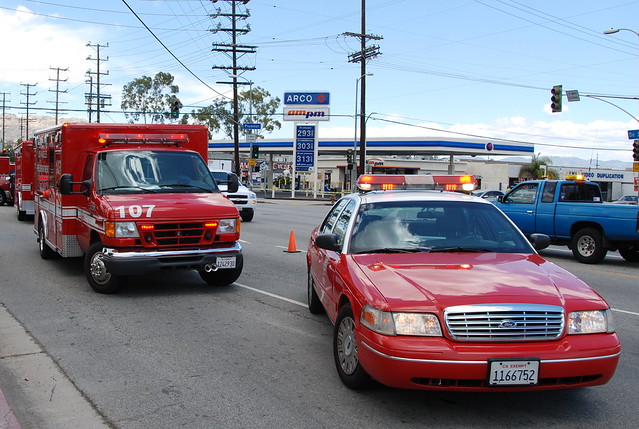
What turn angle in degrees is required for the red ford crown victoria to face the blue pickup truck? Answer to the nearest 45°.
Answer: approximately 135° to its left

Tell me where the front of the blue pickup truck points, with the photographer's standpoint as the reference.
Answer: facing away from the viewer and to the left of the viewer

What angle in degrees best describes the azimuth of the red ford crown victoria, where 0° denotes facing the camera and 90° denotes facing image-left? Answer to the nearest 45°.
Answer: approximately 315°

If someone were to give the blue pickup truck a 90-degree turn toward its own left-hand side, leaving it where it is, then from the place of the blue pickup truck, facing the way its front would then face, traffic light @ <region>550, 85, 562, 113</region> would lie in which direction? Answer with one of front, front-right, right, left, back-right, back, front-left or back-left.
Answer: back-right

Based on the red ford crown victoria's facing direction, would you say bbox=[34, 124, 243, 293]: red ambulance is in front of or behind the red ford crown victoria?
behind

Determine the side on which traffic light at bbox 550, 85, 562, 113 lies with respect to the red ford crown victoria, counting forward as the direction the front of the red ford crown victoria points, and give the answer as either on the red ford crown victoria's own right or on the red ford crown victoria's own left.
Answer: on the red ford crown victoria's own left

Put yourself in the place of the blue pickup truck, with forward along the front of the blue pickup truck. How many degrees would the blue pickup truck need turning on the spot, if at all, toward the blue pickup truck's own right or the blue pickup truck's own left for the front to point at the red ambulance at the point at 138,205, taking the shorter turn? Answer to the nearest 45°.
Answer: approximately 90° to the blue pickup truck's own left

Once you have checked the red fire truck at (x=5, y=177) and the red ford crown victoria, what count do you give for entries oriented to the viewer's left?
0

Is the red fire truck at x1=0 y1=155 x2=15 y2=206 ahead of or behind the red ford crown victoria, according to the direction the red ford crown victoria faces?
behind

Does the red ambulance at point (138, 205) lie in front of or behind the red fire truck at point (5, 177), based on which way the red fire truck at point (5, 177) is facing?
in front

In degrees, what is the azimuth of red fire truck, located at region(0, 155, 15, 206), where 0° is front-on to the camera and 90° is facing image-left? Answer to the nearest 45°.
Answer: approximately 315°

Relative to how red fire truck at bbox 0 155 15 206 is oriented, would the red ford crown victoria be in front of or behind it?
in front
